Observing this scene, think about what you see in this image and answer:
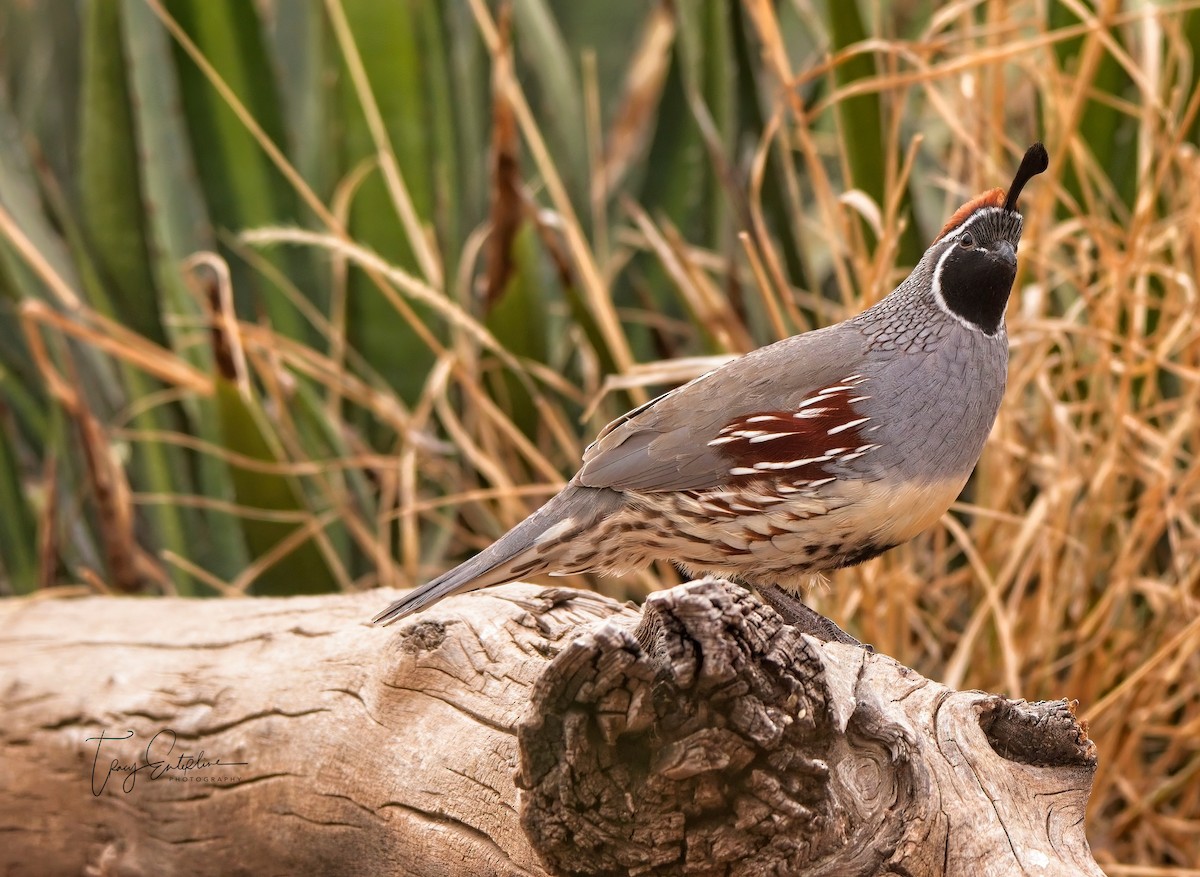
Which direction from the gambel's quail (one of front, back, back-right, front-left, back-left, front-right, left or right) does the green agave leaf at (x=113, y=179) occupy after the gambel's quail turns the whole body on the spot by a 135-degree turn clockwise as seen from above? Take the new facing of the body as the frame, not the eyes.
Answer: right

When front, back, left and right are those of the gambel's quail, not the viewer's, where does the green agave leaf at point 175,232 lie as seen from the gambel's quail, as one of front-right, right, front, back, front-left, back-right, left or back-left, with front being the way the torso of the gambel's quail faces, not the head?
back-left

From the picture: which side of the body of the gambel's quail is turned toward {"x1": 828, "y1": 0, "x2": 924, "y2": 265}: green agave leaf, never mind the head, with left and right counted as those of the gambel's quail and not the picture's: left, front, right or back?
left

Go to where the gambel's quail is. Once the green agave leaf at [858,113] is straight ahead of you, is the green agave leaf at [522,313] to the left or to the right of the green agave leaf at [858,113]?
left

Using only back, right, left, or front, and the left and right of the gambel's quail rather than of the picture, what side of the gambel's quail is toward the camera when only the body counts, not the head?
right

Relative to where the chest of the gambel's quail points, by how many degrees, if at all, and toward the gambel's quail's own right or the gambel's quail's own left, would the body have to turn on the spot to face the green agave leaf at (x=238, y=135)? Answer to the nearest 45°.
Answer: approximately 135° to the gambel's quail's own left

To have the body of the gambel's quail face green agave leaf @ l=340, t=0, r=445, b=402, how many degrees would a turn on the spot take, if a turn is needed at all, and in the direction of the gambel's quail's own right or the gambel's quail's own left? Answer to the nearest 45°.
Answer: approximately 135° to the gambel's quail's own left

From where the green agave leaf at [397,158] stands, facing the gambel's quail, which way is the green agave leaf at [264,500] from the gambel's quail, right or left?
right
